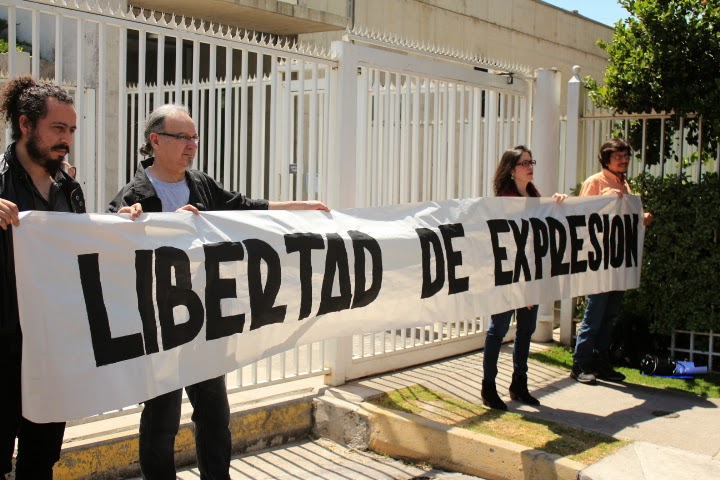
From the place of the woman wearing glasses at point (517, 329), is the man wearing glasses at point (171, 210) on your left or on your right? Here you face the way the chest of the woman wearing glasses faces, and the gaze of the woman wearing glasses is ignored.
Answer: on your right

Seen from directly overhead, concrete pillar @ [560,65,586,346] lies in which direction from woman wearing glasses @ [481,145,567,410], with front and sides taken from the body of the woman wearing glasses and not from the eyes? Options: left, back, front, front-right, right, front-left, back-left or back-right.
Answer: back-left

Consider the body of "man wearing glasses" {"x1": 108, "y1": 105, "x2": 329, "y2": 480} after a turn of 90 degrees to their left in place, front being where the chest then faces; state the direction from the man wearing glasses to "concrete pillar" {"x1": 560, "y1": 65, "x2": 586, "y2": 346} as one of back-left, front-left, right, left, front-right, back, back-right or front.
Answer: front

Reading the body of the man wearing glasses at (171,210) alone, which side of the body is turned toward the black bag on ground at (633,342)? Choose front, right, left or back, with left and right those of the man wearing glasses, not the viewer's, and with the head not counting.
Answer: left

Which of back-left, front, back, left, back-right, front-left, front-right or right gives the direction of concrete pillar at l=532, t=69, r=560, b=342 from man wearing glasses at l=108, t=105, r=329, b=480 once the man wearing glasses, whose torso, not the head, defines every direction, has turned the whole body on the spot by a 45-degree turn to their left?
front-left

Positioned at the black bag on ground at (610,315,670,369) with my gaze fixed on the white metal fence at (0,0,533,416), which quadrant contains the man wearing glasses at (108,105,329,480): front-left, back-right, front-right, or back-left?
front-left

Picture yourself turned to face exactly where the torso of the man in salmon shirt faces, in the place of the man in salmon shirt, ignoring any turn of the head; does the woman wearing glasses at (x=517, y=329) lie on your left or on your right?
on your right

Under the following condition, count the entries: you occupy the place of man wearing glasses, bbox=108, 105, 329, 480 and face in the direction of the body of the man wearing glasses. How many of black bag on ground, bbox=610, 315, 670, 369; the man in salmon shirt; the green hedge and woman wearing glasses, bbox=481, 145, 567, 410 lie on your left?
4

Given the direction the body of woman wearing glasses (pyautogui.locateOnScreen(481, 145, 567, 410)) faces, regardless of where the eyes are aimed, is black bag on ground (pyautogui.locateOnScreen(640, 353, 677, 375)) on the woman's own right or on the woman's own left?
on the woman's own left

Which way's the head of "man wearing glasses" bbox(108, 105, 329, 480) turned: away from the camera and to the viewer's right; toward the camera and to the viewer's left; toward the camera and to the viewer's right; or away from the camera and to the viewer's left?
toward the camera and to the viewer's right

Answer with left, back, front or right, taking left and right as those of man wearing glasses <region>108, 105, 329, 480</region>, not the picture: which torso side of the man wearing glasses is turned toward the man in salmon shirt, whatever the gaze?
left

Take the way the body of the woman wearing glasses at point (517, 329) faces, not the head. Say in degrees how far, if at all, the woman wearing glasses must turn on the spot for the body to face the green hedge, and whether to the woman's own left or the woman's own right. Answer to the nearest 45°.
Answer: approximately 90° to the woman's own left

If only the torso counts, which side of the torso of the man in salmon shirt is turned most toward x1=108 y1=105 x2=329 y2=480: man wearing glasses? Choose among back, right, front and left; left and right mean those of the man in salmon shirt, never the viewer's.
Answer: right

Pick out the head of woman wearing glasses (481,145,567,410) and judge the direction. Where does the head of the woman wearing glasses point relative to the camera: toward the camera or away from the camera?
toward the camera

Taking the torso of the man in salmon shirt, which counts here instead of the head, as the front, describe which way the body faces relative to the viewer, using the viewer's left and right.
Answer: facing the viewer and to the right of the viewer
